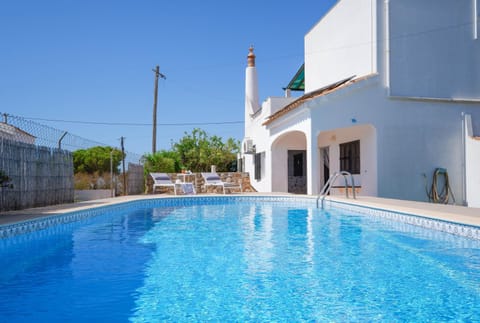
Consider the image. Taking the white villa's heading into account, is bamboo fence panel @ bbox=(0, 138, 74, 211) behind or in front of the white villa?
in front

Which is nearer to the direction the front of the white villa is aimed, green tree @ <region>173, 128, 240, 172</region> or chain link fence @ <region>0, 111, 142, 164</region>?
the chain link fence

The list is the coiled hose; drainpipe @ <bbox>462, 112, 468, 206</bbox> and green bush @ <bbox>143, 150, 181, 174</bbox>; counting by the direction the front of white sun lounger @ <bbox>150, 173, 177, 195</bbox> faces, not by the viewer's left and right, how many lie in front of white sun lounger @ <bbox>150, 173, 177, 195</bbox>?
2

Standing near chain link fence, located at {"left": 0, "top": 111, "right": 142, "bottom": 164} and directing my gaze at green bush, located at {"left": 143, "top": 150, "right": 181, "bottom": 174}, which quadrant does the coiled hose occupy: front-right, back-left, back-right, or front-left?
front-right

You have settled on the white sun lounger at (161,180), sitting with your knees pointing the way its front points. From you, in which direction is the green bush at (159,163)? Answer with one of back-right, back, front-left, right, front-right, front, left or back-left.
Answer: back-left

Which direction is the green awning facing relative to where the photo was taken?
to the viewer's left

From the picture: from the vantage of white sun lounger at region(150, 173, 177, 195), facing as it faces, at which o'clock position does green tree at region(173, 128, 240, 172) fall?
The green tree is roughly at 8 o'clock from the white sun lounger.

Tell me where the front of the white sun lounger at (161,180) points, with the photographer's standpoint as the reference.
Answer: facing the viewer and to the right of the viewer

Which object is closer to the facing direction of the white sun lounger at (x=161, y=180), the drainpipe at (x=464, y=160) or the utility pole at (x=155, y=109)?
the drainpipe

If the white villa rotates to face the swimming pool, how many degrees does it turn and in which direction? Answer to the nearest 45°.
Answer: approximately 45° to its left

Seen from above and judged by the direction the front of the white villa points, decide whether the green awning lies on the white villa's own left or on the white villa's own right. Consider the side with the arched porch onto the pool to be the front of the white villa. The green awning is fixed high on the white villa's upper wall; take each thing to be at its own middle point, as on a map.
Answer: on the white villa's own right

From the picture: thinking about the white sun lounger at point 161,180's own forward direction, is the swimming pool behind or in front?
in front
